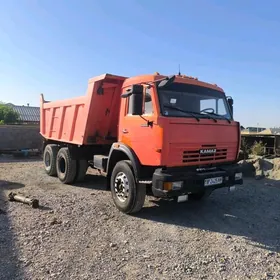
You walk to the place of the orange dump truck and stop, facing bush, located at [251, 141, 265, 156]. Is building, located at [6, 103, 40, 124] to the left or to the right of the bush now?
left

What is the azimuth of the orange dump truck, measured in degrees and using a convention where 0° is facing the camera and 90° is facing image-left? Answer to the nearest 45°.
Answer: approximately 315°

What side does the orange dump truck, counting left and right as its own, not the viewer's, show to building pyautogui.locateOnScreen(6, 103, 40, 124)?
back

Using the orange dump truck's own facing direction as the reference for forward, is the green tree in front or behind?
behind

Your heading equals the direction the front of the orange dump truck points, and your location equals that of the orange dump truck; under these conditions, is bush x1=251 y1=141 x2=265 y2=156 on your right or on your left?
on your left
